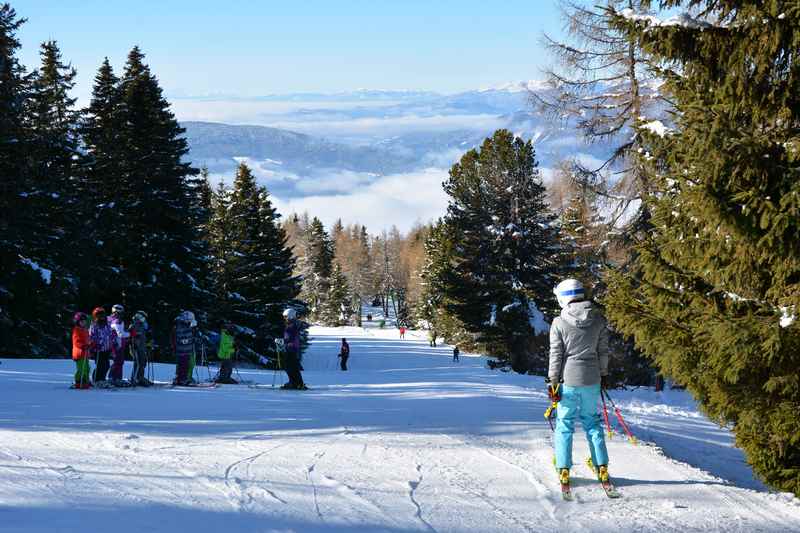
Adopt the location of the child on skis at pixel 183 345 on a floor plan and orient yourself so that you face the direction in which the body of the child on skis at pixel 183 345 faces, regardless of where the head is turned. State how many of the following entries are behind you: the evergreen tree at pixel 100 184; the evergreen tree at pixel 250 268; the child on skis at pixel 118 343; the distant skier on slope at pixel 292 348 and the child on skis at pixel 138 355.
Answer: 2

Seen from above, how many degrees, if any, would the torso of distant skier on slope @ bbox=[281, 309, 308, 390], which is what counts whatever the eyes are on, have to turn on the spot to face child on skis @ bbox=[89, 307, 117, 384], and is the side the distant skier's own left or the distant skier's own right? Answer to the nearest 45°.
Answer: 0° — they already face them

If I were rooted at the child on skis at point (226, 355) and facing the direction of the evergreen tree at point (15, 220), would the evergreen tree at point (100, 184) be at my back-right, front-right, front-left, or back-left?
front-right

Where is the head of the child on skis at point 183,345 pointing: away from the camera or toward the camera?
away from the camera

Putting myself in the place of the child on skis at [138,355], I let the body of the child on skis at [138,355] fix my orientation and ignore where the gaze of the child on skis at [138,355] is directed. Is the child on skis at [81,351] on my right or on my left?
on my right

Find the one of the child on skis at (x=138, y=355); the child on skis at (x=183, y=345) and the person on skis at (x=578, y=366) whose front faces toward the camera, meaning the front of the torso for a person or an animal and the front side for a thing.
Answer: the child on skis at (x=183, y=345)

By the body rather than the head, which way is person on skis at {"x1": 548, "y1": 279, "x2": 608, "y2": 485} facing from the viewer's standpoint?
away from the camera

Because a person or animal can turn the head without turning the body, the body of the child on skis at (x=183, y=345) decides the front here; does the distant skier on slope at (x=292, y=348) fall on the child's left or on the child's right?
on the child's left

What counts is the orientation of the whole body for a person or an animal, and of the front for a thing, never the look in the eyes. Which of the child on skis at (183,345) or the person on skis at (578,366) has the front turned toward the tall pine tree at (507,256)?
the person on skis at (578,366)

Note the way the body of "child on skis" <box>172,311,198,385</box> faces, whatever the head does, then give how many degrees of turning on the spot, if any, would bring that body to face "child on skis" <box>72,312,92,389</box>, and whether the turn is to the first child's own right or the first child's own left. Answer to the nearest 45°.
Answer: approximately 45° to the first child's own right
